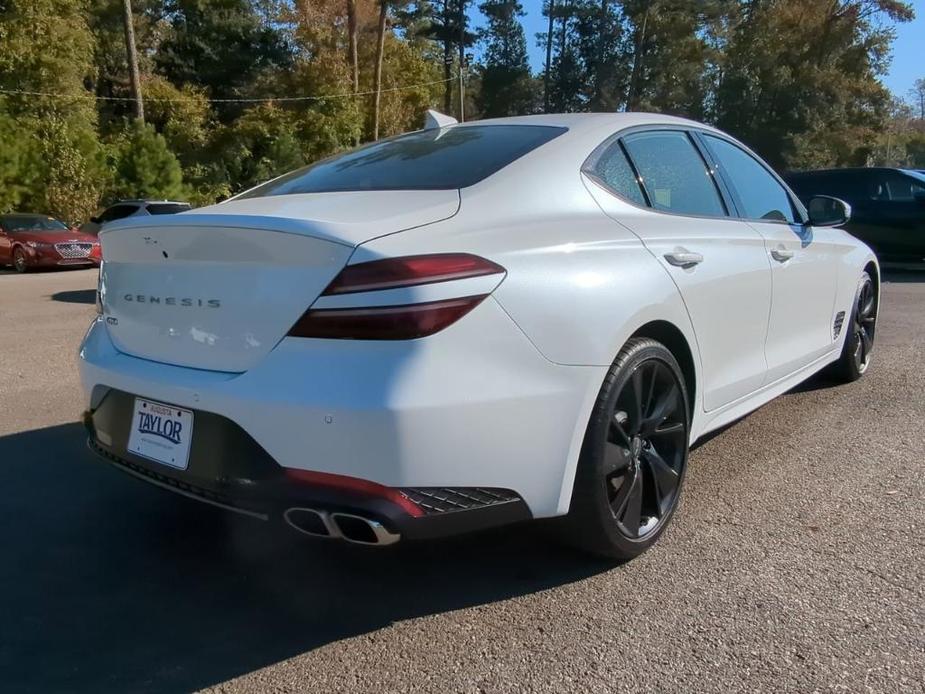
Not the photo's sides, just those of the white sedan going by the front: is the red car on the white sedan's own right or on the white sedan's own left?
on the white sedan's own left

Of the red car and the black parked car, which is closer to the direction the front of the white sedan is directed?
the black parked car

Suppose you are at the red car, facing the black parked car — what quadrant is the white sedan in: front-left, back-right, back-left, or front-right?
front-right

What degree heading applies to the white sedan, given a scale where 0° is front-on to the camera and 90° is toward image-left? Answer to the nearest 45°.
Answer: approximately 225°

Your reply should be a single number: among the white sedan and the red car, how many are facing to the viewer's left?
0

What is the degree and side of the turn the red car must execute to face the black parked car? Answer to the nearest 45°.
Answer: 0° — it already faces it

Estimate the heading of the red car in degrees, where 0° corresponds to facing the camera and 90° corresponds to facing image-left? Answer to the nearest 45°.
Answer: approximately 315°

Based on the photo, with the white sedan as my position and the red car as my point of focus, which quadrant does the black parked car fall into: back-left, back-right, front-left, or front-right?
front-right

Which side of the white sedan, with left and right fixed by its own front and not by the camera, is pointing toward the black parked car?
front
